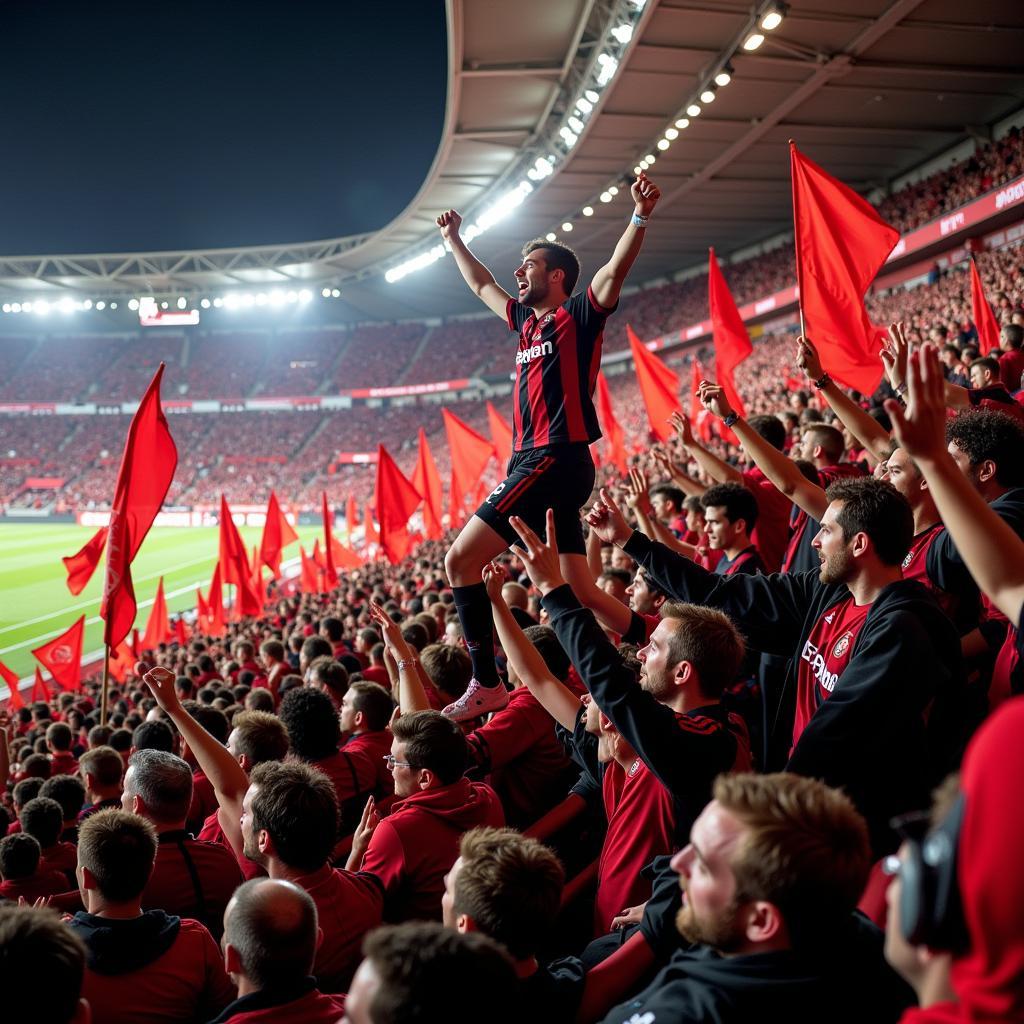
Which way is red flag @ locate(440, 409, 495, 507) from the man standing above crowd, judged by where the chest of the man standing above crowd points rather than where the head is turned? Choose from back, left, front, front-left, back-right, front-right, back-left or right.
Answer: back-right

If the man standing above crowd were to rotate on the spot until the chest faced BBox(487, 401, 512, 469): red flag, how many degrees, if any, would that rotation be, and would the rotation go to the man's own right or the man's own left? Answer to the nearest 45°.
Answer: approximately 135° to the man's own right

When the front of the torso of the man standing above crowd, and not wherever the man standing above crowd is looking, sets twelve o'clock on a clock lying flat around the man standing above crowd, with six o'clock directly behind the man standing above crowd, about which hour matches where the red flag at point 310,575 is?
The red flag is roughly at 4 o'clock from the man standing above crowd.

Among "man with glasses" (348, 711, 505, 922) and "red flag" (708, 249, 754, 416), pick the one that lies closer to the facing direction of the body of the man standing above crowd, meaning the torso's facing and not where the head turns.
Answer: the man with glasses

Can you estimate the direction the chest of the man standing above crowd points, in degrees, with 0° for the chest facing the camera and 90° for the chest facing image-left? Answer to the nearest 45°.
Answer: approximately 45°

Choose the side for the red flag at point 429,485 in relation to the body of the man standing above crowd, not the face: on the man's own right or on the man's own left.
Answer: on the man's own right

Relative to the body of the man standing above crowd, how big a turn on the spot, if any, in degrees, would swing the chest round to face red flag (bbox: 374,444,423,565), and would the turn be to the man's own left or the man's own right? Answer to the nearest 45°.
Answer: approximately 135° to the man's own right

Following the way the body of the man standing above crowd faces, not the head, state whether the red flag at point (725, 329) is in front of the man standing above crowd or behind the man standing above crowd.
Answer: behind

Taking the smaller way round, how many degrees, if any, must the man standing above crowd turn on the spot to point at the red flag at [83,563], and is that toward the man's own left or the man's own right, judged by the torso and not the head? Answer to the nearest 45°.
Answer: approximately 90° to the man's own right
